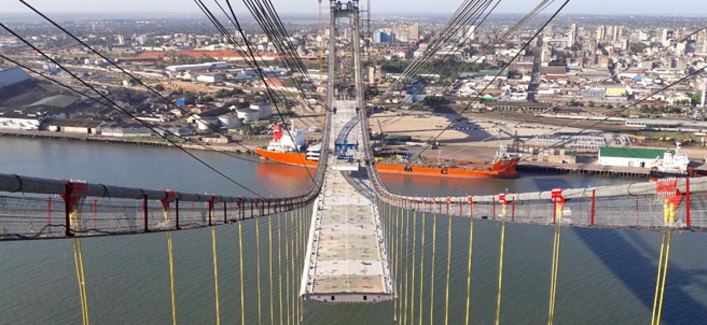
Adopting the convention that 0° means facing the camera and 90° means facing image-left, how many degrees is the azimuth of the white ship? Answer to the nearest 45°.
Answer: approximately 90°

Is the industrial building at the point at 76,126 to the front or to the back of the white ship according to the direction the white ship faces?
to the front

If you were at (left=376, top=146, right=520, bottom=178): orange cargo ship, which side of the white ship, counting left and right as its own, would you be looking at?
front

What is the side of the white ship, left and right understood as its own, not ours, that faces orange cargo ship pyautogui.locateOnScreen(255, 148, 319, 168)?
front

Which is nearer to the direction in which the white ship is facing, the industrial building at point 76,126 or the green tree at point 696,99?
the industrial building

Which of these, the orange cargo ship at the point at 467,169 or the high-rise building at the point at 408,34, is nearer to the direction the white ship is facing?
the orange cargo ship

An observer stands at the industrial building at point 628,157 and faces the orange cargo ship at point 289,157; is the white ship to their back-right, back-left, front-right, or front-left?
back-left

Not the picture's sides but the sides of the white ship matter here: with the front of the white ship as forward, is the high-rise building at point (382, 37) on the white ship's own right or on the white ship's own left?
on the white ship's own right

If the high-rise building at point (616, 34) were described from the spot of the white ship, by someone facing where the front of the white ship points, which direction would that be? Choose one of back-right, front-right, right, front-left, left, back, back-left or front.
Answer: right

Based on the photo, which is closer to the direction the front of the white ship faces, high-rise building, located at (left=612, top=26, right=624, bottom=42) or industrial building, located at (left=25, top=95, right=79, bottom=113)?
the industrial building

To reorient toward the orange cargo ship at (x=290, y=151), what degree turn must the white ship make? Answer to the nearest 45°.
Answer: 0° — it already faces it
